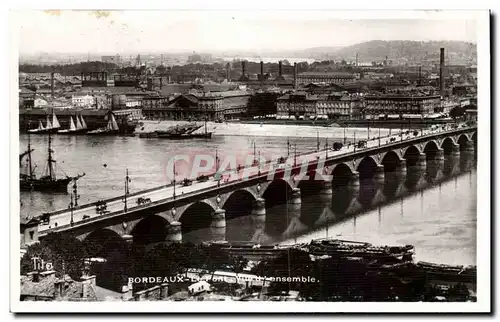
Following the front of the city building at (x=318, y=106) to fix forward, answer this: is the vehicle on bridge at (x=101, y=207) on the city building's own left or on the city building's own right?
on the city building's own right

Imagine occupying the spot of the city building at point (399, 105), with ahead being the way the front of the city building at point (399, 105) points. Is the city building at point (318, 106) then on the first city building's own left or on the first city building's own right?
on the first city building's own right

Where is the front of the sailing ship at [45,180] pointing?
to the viewer's right

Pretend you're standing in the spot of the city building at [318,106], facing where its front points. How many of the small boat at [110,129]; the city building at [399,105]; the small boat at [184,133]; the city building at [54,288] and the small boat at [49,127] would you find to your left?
1

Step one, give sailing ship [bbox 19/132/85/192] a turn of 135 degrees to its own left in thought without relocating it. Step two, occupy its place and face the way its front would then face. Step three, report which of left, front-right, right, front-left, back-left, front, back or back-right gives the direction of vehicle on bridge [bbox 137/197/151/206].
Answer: back-right

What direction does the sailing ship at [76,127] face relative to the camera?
to the viewer's left

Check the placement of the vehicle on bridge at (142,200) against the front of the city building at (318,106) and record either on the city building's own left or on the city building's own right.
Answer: on the city building's own right

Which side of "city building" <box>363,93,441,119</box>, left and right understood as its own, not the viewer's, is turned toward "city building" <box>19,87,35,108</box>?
right

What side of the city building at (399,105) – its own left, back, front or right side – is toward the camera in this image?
front

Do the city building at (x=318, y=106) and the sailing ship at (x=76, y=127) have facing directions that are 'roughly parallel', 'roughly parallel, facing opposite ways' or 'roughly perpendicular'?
roughly perpendicular
